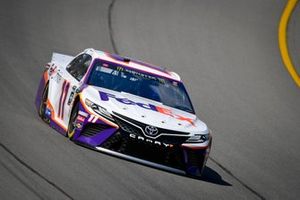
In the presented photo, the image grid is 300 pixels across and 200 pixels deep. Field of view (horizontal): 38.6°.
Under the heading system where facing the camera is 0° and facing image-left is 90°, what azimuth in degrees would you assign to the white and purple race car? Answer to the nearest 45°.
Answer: approximately 315°
